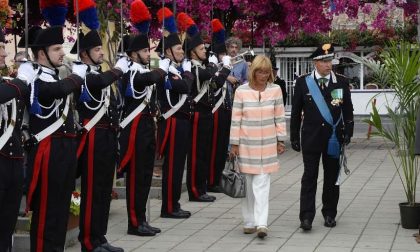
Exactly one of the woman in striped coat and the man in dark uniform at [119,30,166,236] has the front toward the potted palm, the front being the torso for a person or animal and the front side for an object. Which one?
the man in dark uniform

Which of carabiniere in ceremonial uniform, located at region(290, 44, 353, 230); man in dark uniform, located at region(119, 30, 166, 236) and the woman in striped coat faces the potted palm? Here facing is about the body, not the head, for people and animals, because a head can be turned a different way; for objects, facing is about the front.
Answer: the man in dark uniform

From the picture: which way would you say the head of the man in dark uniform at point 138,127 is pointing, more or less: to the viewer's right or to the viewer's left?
to the viewer's right

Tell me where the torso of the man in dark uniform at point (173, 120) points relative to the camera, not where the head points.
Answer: to the viewer's right

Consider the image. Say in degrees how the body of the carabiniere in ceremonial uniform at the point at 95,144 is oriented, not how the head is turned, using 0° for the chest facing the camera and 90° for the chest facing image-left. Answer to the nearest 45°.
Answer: approximately 270°

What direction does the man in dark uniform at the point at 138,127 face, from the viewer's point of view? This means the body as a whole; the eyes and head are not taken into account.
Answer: to the viewer's right

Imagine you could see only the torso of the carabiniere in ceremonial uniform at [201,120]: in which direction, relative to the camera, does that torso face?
to the viewer's right

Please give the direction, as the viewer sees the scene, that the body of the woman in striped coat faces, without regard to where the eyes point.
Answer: toward the camera

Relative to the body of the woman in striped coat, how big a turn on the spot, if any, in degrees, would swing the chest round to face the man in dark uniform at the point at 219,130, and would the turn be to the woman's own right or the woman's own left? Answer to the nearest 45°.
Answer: approximately 180°

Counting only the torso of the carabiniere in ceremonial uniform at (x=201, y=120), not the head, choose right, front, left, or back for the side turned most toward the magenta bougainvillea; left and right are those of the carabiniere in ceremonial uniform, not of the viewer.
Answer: left

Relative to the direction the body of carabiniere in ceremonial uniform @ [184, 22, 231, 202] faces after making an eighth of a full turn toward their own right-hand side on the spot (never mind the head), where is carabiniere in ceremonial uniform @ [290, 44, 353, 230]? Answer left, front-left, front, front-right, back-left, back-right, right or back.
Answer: front

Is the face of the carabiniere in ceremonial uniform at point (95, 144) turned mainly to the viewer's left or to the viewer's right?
to the viewer's right

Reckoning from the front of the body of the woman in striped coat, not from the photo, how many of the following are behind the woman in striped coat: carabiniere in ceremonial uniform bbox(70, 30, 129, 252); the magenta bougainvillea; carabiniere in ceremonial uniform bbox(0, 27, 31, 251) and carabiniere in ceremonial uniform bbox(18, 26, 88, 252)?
1

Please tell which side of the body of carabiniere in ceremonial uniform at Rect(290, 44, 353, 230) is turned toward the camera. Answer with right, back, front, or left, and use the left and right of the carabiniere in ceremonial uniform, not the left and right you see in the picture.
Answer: front

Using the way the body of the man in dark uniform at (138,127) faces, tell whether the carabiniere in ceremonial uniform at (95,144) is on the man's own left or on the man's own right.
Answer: on the man's own right
